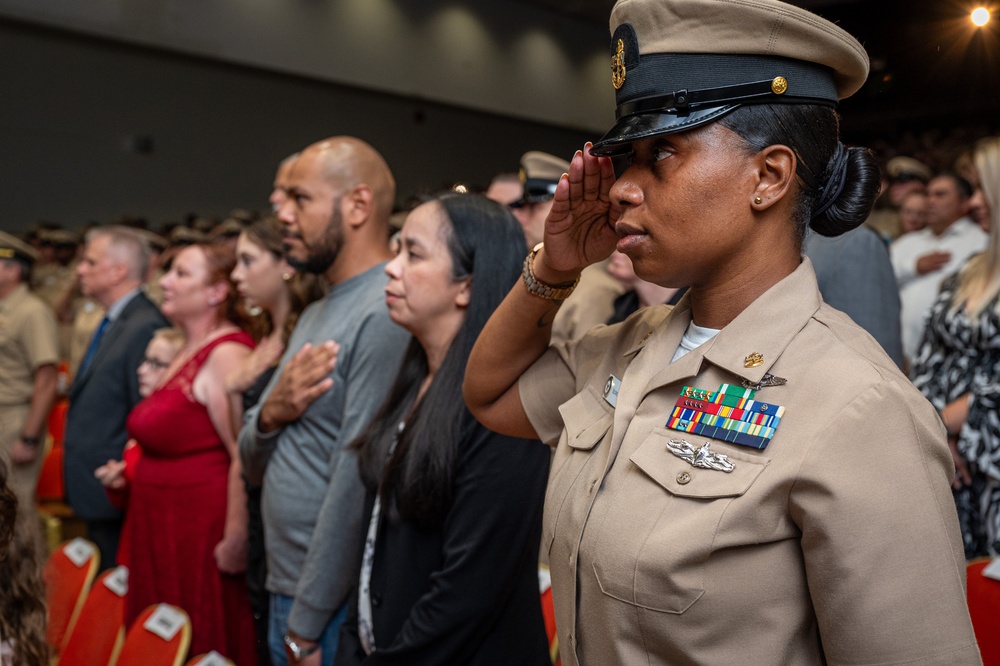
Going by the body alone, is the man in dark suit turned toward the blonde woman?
no

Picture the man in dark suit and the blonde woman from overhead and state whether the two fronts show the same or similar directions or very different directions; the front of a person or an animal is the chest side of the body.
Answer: same or similar directions

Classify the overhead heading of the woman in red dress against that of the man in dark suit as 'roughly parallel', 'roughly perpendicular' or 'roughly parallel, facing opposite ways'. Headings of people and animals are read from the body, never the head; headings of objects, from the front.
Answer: roughly parallel

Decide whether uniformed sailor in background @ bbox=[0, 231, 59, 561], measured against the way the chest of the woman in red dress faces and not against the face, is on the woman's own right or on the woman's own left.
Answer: on the woman's own right

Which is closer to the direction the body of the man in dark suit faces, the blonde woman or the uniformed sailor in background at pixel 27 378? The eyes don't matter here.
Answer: the uniformed sailor in background

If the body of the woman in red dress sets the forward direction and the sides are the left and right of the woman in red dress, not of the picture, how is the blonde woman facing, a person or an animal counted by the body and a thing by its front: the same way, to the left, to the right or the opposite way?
the same way

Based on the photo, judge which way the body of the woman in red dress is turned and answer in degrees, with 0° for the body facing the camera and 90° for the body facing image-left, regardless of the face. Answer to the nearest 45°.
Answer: approximately 90°

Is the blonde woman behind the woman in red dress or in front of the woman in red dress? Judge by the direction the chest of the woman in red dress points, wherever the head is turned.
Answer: behind

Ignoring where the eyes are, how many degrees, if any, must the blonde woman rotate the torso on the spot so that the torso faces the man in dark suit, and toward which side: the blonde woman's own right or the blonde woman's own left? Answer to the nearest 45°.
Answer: approximately 45° to the blonde woman's own right

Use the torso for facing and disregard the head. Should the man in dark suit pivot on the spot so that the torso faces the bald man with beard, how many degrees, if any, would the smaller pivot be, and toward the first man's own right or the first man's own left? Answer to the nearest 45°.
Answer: approximately 90° to the first man's own left

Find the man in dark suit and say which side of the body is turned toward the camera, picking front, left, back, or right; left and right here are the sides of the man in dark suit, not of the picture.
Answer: left
